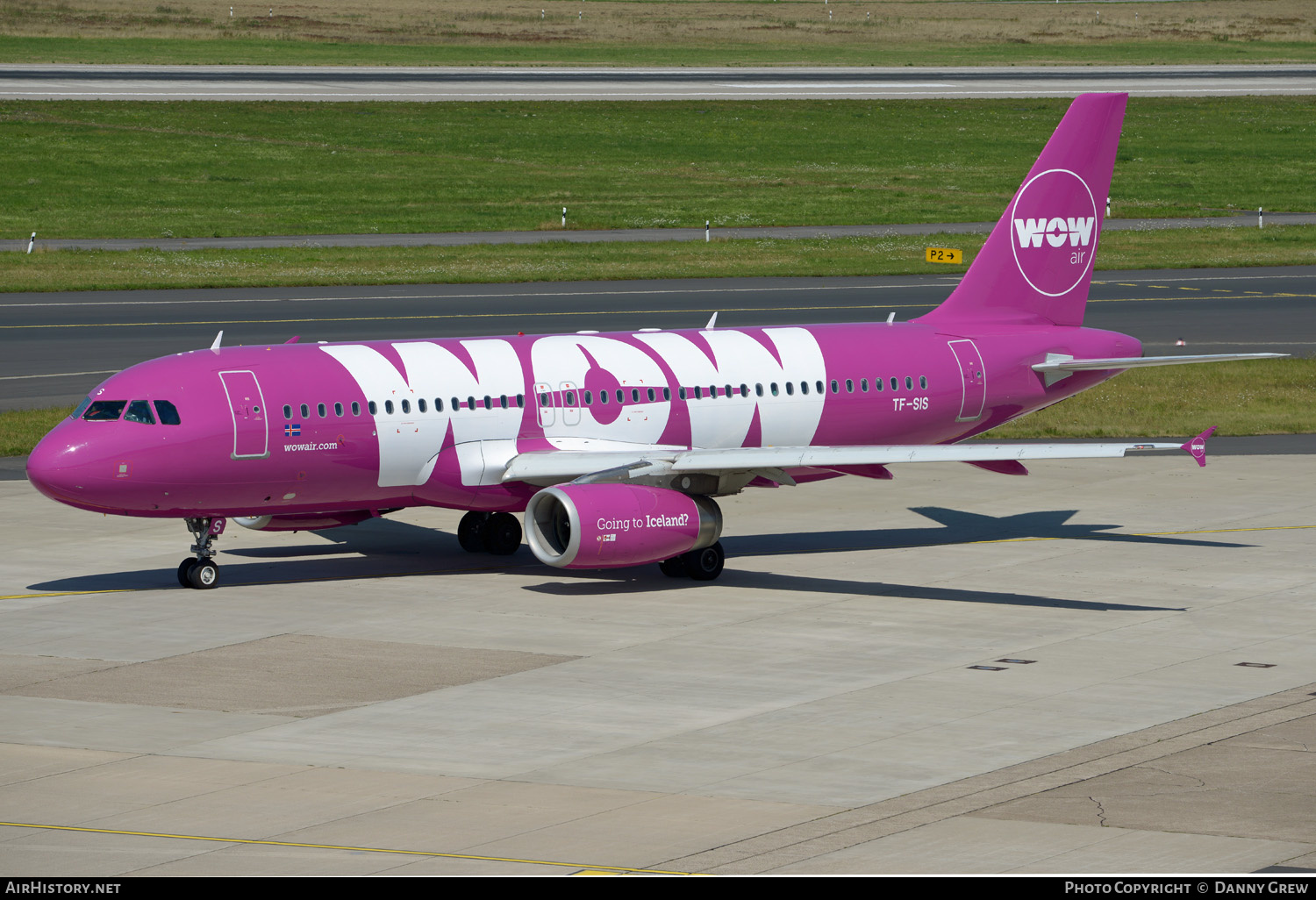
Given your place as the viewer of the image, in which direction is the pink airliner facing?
facing the viewer and to the left of the viewer
